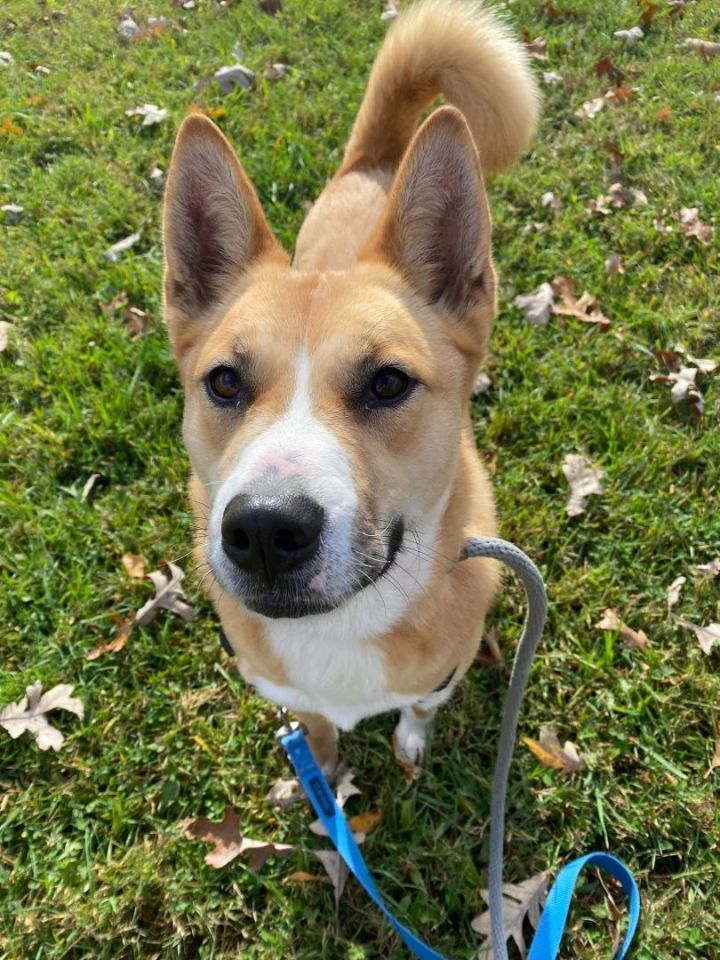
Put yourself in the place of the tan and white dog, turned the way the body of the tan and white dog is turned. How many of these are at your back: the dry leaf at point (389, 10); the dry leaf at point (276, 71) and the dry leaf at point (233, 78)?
3

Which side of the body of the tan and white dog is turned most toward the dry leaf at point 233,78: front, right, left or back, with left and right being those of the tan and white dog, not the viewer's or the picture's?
back

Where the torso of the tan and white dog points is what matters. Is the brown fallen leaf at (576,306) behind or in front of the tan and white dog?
behind

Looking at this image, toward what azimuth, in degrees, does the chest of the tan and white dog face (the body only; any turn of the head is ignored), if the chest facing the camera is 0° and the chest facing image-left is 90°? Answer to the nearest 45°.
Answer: approximately 0°
